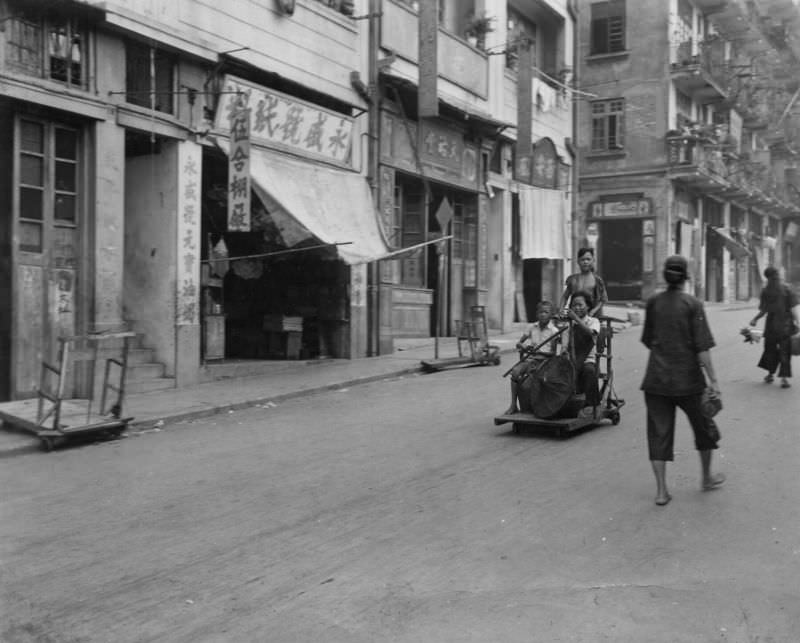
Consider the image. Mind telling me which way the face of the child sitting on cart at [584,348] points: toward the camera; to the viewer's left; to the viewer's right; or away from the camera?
toward the camera

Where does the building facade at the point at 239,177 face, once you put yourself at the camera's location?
facing the viewer and to the right of the viewer

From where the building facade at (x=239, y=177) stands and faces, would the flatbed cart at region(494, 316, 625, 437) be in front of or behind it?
in front

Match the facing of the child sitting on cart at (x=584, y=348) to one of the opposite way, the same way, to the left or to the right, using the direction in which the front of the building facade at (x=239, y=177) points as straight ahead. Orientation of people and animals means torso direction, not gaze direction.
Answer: to the right

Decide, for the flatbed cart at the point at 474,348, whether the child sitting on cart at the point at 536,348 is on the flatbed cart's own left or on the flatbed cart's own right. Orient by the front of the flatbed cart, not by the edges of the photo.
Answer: on the flatbed cart's own left

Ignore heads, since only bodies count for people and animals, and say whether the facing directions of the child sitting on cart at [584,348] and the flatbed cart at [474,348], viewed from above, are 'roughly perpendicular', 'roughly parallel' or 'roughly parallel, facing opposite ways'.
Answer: roughly parallel

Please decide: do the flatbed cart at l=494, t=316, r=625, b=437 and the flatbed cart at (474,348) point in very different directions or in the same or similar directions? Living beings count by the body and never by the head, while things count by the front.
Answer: same or similar directions

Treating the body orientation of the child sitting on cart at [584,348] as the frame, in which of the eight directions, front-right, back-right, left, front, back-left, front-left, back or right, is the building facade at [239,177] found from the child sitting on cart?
right

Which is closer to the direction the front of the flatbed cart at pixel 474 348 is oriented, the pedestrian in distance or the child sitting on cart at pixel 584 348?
the child sitting on cart

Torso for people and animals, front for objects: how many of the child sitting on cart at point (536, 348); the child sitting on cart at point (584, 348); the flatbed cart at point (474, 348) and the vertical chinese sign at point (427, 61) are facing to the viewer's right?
0

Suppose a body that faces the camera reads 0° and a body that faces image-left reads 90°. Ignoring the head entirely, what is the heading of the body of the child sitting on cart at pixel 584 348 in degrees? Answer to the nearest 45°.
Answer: approximately 45°

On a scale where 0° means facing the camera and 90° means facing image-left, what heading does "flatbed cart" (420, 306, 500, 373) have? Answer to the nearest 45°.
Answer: approximately 45°

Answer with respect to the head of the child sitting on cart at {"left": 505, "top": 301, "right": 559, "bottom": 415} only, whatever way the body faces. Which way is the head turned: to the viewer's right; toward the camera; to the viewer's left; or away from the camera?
toward the camera

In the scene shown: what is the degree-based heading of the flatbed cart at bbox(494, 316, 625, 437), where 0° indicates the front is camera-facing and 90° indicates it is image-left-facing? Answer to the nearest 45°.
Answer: approximately 45°

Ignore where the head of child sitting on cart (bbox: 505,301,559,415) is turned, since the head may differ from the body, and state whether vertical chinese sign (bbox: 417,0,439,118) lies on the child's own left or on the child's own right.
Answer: on the child's own right
